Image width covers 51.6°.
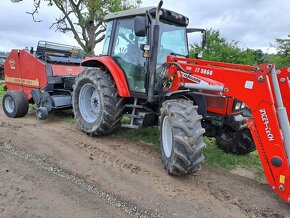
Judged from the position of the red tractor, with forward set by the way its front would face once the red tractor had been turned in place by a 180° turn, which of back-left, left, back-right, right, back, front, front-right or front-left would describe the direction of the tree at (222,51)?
front-right

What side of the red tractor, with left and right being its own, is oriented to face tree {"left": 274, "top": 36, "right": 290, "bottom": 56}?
left

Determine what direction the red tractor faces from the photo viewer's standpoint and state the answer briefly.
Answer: facing the viewer and to the right of the viewer
